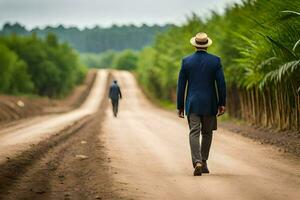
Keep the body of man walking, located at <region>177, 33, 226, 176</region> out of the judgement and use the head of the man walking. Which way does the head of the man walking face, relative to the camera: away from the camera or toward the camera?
away from the camera

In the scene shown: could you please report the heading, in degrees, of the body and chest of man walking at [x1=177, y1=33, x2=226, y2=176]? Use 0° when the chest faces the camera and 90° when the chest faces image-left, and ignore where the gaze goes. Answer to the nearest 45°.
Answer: approximately 180°
